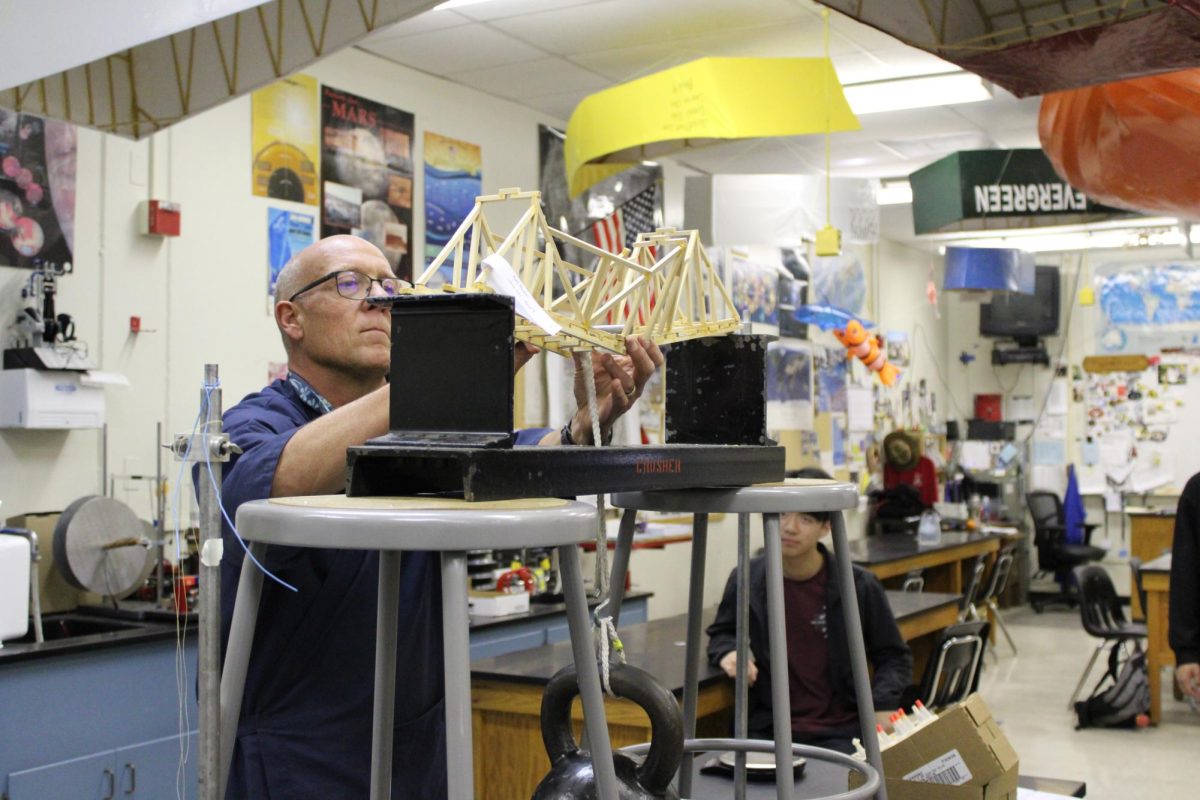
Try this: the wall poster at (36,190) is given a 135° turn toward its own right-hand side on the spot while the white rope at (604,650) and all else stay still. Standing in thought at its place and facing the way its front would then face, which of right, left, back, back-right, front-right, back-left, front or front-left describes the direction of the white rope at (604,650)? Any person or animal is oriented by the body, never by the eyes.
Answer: left

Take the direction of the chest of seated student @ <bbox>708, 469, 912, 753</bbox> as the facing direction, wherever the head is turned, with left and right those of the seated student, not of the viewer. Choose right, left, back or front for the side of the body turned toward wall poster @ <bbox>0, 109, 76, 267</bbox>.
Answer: right

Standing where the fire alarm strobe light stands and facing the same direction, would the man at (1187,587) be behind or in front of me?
in front

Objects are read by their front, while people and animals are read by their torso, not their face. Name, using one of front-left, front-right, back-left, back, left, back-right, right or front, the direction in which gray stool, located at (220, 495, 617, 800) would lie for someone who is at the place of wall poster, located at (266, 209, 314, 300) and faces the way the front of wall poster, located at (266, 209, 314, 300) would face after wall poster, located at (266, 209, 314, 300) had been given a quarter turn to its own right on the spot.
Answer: front-left

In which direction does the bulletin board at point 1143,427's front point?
toward the camera

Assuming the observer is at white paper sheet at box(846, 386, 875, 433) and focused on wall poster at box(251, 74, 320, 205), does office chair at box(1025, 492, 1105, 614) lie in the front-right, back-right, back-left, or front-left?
back-left

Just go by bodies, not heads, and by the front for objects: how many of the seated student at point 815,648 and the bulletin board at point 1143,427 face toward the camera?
2

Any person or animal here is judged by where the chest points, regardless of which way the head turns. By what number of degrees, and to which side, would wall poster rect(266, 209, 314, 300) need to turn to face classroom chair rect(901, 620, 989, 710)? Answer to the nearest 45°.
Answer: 0° — it already faces it

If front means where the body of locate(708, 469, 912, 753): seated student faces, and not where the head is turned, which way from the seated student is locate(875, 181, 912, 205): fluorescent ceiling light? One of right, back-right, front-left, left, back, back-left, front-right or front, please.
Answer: back

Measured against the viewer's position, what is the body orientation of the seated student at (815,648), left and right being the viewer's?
facing the viewer

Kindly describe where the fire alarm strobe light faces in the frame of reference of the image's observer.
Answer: facing the viewer and to the right of the viewer

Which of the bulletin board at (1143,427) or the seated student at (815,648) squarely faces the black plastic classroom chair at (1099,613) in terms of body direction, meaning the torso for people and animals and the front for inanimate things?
the bulletin board

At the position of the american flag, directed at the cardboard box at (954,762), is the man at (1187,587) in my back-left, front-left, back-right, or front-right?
front-left

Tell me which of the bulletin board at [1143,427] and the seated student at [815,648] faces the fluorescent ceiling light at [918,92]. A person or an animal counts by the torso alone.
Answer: the bulletin board
